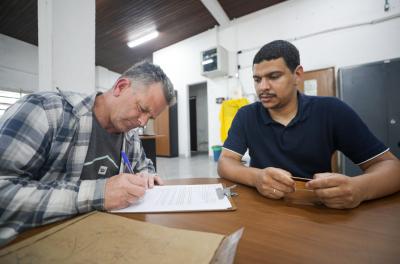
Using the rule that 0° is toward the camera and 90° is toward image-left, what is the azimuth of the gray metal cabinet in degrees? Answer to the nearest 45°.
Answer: approximately 45°

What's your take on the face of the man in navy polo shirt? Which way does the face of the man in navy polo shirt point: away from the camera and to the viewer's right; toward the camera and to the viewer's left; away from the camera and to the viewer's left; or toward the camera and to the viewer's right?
toward the camera and to the viewer's left

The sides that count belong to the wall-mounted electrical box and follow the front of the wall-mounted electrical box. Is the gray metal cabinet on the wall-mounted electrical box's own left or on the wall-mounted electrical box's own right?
on the wall-mounted electrical box's own left

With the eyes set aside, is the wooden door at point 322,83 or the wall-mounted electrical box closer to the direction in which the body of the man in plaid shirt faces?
the wooden door

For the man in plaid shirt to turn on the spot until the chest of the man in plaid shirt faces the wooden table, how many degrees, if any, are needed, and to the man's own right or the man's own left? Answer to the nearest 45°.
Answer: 0° — they already face it

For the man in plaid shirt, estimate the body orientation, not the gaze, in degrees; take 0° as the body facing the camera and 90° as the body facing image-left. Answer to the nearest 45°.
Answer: approximately 315°

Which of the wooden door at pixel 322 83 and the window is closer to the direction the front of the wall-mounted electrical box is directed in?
the window

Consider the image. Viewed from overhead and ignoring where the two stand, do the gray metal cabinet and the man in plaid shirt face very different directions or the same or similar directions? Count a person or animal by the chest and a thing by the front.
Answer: very different directions

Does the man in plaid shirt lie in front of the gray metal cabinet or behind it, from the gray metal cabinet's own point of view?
in front

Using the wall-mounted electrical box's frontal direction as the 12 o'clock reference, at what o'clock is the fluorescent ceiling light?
The fluorescent ceiling light is roughly at 2 o'clock from the wall-mounted electrical box.

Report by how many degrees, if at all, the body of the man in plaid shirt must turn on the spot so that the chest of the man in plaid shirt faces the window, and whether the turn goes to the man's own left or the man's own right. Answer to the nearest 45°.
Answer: approximately 135° to the man's own left

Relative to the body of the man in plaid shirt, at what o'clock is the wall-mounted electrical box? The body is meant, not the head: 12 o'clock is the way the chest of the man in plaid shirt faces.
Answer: The wall-mounted electrical box is roughly at 9 o'clock from the man in plaid shirt.

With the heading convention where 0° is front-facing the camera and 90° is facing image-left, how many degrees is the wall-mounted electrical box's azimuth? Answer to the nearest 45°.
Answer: approximately 45°
